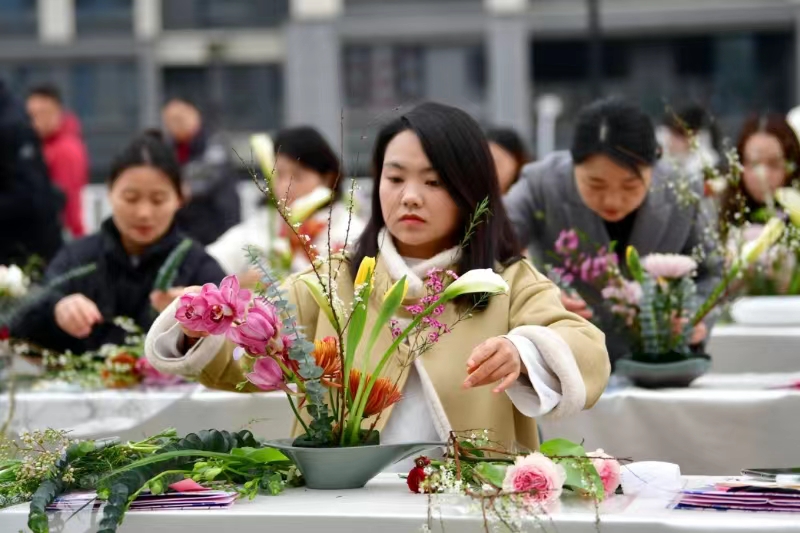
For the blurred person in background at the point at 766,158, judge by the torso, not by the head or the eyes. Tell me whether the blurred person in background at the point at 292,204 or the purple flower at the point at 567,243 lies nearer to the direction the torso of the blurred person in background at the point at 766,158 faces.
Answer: the purple flower

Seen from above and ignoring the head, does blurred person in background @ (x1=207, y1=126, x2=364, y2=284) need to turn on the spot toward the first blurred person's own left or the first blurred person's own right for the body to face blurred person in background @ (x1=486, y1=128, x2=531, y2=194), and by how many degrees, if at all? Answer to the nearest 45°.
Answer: approximately 135° to the first blurred person's own left

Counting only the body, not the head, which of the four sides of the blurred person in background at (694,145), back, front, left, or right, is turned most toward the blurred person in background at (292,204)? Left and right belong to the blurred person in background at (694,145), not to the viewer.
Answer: right

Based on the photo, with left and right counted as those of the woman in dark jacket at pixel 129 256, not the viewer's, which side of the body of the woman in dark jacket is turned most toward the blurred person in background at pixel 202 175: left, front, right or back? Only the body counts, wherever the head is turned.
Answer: back

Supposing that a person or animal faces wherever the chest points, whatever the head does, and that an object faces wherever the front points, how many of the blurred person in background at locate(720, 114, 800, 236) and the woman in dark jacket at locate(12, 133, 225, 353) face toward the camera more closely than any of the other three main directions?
2

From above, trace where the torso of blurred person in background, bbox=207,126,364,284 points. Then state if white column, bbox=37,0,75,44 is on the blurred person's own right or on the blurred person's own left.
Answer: on the blurred person's own right

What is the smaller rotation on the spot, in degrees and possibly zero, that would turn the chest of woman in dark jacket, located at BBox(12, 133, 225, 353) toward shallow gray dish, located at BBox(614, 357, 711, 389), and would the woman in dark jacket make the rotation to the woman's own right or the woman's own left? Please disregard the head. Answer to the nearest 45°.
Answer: approximately 45° to the woman's own left

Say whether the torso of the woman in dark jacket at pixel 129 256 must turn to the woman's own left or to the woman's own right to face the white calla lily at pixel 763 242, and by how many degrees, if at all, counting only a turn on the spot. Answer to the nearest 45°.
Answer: approximately 45° to the woman's own left

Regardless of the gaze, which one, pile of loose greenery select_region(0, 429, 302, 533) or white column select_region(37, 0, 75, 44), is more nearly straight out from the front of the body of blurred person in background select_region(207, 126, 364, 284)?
the pile of loose greenery
